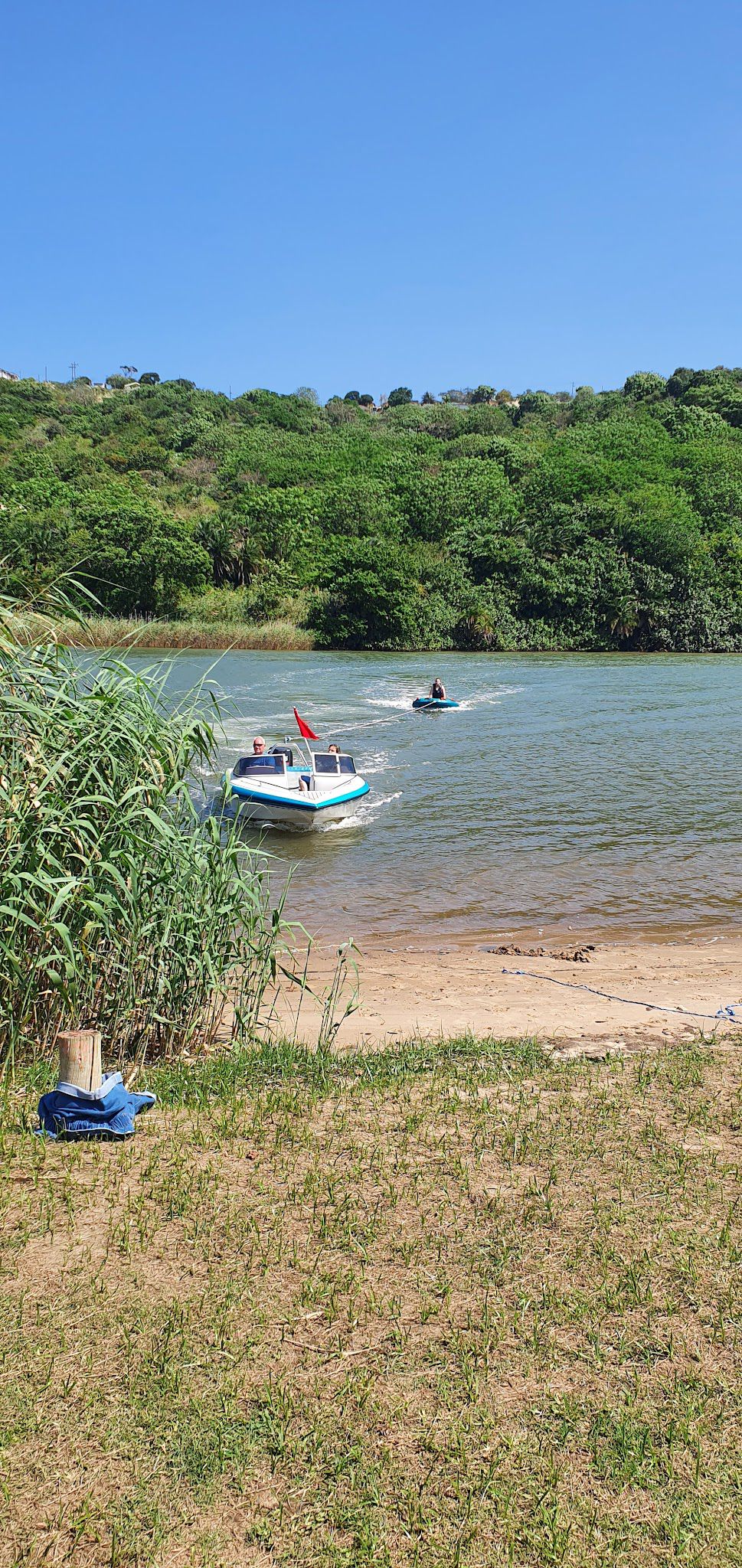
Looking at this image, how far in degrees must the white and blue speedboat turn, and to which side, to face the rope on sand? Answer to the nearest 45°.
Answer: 0° — it already faces it

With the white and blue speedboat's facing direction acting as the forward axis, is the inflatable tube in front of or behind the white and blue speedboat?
behind

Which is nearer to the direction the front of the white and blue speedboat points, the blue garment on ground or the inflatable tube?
the blue garment on ground

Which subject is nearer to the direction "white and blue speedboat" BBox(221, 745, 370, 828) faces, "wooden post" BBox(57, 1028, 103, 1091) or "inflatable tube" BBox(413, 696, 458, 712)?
the wooden post

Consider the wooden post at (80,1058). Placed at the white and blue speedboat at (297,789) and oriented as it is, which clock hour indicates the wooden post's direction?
The wooden post is roughly at 12 o'clock from the white and blue speedboat.

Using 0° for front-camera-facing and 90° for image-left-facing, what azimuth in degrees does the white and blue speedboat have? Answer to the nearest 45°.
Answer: approximately 0°

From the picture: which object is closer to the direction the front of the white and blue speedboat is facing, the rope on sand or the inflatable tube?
the rope on sand

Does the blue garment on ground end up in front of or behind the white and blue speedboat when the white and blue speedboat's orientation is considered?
in front
